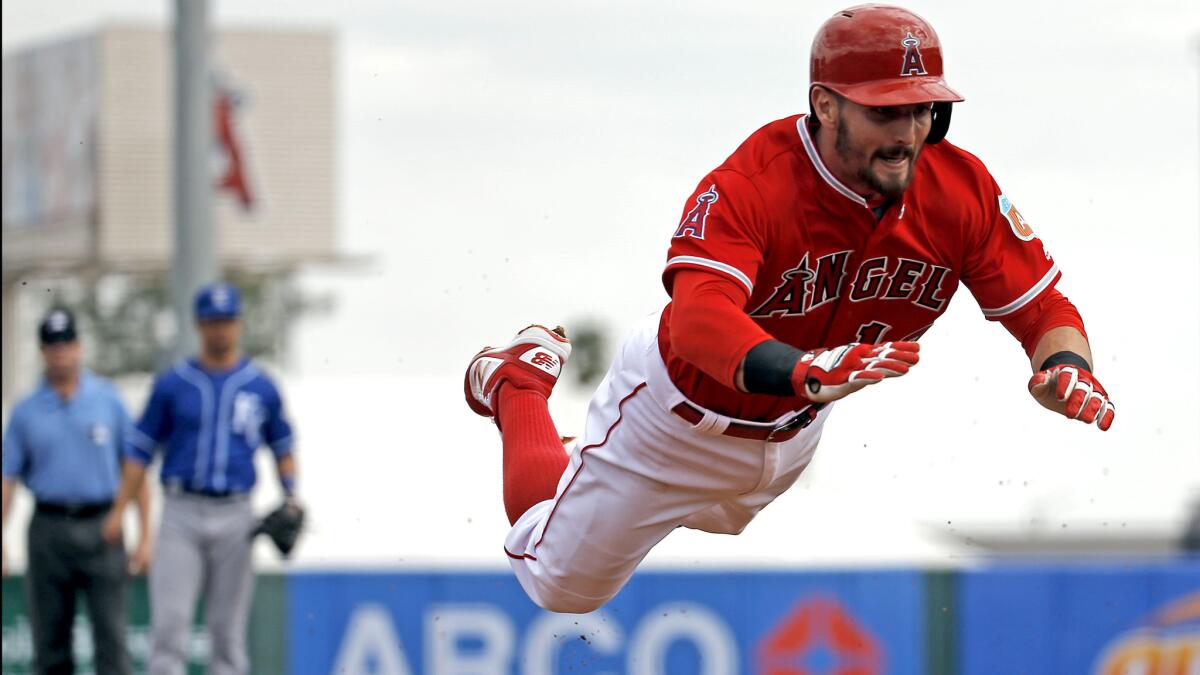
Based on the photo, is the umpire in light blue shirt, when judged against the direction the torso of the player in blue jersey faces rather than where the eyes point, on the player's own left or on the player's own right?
on the player's own right

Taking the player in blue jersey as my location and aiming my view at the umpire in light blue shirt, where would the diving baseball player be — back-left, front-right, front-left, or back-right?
back-left

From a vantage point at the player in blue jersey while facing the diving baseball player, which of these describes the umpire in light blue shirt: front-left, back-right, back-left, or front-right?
back-right

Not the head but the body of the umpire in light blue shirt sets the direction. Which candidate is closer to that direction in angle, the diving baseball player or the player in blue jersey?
the diving baseball player

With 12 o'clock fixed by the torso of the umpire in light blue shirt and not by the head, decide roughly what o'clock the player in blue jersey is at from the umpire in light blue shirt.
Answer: The player in blue jersey is roughly at 10 o'clock from the umpire in light blue shirt.

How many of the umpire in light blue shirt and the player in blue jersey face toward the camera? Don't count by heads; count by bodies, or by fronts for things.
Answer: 2

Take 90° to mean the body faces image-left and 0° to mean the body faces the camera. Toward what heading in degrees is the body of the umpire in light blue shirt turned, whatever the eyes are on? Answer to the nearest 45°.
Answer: approximately 0°
